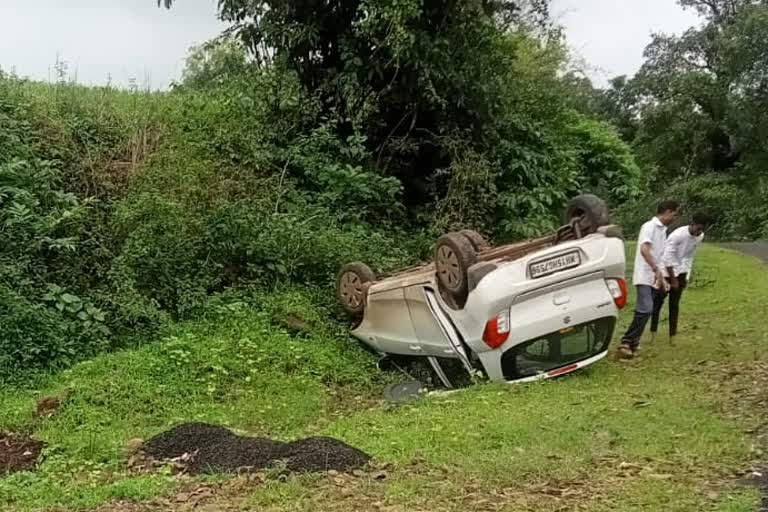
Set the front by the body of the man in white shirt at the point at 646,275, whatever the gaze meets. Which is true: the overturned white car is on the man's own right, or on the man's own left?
on the man's own right

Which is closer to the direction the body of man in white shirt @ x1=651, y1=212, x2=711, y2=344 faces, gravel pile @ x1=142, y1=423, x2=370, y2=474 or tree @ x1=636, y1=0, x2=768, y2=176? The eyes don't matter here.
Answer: the gravel pile

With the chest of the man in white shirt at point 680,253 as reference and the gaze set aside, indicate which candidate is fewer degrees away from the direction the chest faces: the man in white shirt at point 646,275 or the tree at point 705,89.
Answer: the man in white shirt

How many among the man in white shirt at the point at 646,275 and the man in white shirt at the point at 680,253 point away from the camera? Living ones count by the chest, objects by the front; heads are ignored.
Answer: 0
